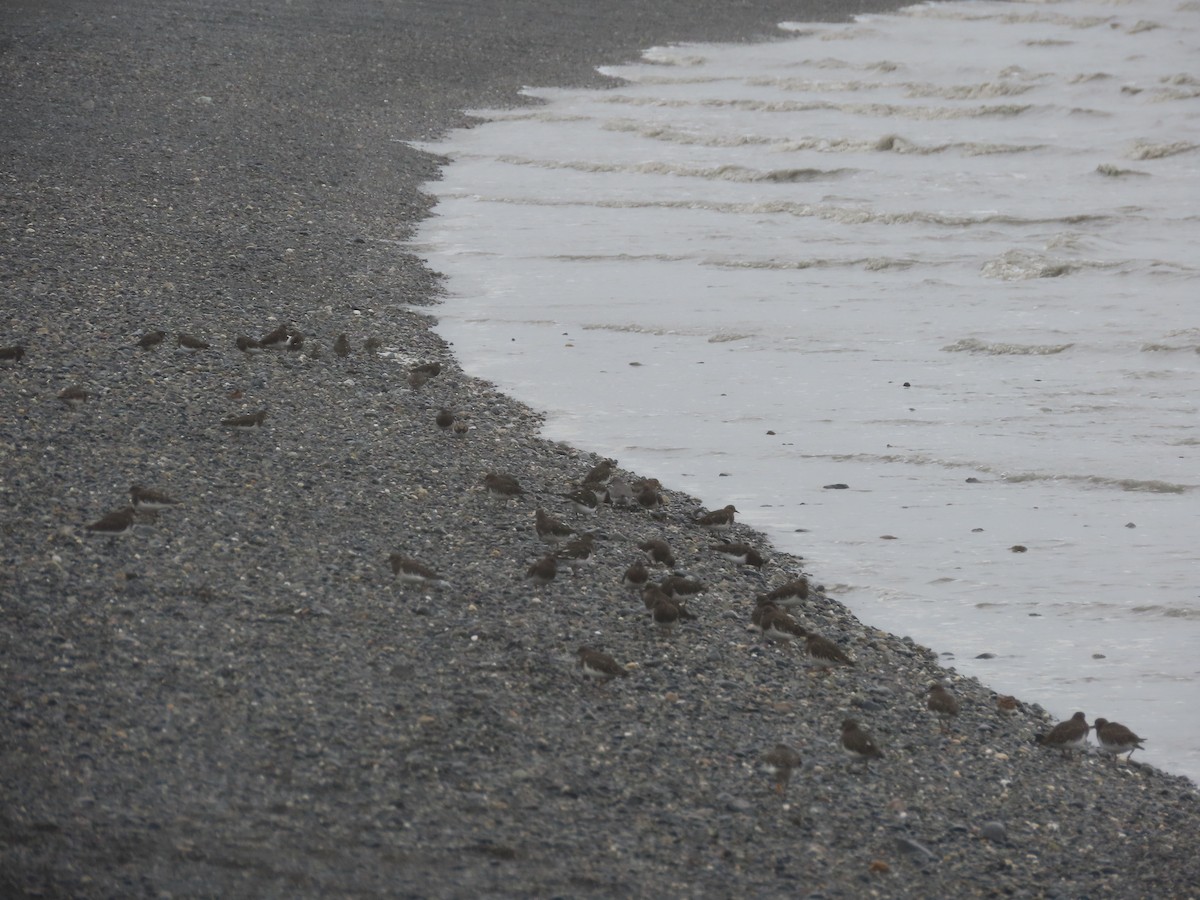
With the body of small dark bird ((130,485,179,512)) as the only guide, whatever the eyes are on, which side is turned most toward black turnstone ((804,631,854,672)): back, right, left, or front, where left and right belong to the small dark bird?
back

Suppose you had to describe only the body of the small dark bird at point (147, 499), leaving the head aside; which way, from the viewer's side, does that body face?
to the viewer's left

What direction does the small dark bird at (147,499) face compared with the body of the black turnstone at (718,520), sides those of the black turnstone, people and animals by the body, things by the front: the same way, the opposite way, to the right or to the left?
the opposite way

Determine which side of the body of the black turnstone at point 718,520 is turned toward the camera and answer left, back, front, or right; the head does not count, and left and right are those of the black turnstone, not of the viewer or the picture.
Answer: right

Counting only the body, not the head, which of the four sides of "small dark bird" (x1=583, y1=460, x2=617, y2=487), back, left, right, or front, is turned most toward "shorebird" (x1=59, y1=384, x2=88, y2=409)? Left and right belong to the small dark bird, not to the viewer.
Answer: back

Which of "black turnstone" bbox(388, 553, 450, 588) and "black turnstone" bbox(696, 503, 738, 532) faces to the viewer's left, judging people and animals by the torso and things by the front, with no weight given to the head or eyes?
"black turnstone" bbox(388, 553, 450, 588)

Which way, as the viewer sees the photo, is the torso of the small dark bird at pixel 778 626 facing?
to the viewer's left

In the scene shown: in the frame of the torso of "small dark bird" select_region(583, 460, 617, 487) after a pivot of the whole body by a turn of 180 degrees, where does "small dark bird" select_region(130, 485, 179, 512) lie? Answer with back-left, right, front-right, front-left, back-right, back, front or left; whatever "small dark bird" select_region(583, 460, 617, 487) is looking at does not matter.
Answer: front-left

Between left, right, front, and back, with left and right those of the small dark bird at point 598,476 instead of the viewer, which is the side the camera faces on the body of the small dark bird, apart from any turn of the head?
right

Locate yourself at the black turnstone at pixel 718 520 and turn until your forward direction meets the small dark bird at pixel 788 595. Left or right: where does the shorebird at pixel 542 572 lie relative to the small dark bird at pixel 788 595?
right

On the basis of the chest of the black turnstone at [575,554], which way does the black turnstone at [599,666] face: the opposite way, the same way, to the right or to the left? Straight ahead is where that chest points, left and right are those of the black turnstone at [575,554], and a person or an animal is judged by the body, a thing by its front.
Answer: the opposite way

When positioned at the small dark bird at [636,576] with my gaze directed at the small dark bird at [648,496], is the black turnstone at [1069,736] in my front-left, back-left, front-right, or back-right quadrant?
back-right
